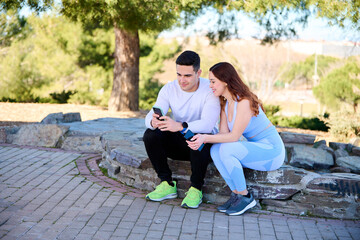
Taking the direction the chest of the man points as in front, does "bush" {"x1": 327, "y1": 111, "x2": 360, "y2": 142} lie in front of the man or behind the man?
behind

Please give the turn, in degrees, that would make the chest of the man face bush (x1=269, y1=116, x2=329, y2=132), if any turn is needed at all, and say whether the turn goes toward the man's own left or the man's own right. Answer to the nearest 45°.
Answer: approximately 180°

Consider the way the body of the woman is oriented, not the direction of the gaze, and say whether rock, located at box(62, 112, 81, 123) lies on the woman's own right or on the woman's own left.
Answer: on the woman's own right

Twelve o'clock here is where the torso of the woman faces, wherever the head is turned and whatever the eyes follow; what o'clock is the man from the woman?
The man is roughly at 2 o'clock from the woman.

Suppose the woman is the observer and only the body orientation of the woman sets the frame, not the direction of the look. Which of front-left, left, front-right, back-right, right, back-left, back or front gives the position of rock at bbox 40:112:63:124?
right

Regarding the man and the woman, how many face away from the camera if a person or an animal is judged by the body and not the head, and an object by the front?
0

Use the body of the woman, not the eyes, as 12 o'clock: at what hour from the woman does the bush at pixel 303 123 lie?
The bush is roughly at 5 o'clock from the woman.

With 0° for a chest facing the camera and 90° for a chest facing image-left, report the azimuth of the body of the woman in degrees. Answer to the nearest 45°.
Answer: approximately 45°

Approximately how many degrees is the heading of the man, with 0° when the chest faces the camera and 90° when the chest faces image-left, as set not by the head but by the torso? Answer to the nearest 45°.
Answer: approximately 45°

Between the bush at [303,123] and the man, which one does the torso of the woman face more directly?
the man
